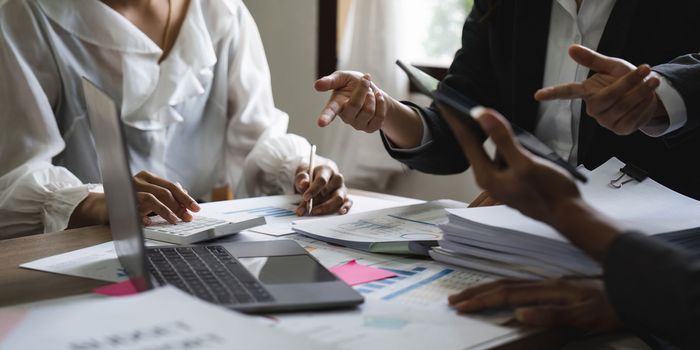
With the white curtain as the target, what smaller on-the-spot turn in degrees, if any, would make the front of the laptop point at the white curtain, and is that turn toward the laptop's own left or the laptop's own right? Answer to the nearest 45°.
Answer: approximately 90° to the laptop's own left

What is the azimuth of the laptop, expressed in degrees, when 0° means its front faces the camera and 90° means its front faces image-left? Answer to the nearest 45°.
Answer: approximately 270°

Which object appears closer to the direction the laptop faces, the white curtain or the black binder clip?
the black binder clip

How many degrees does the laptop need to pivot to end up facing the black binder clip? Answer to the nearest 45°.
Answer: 0° — it already faces it
